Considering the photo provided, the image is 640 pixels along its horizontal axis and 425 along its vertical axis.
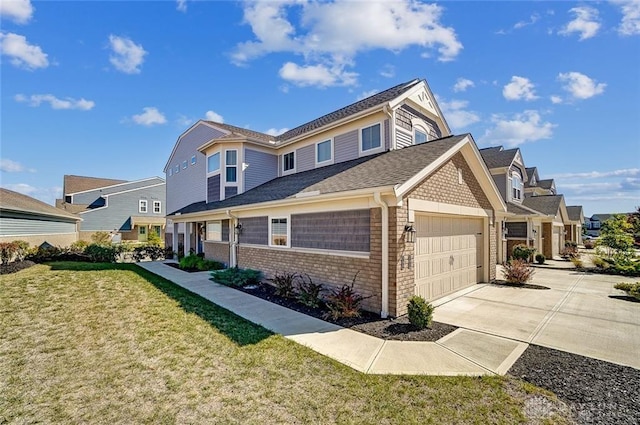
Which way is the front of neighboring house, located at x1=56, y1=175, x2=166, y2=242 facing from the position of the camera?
facing the viewer

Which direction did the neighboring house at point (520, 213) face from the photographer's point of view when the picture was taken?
facing the viewer and to the right of the viewer

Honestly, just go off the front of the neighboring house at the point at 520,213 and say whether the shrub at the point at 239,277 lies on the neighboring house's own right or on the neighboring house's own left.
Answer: on the neighboring house's own right

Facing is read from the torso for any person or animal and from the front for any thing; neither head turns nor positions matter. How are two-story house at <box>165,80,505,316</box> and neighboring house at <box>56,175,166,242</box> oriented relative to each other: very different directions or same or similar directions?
same or similar directions

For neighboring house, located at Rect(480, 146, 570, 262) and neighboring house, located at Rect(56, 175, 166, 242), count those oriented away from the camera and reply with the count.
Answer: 0

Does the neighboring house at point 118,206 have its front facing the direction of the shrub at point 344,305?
yes
